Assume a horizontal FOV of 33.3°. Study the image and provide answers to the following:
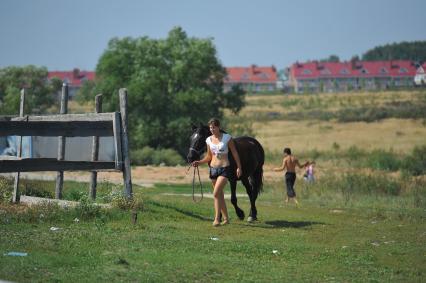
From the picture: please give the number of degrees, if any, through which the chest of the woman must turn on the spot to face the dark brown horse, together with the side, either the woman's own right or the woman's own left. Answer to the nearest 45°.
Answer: approximately 135° to the woman's own right

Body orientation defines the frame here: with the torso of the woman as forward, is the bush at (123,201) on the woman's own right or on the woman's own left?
on the woman's own right

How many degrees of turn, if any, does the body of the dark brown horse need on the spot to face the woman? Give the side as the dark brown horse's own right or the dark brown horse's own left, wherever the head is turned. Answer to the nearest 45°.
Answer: approximately 45° to the dark brown horse's own left

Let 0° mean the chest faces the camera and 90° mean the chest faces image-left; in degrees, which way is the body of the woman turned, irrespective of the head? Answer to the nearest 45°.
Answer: approximately 45°

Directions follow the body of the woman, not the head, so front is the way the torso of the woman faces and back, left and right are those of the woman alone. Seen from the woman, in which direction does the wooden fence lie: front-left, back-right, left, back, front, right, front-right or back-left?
front-right

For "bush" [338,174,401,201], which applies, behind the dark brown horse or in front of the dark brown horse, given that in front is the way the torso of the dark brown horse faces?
behind

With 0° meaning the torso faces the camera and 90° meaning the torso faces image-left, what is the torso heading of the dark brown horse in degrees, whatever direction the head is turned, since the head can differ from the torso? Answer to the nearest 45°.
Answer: approximately 45°

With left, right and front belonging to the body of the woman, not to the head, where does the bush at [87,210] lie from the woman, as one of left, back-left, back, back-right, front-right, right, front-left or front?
front-right
